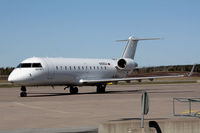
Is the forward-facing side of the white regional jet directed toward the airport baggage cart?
no

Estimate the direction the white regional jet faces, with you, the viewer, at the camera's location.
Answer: facing the viewer and to the left of the viewer
